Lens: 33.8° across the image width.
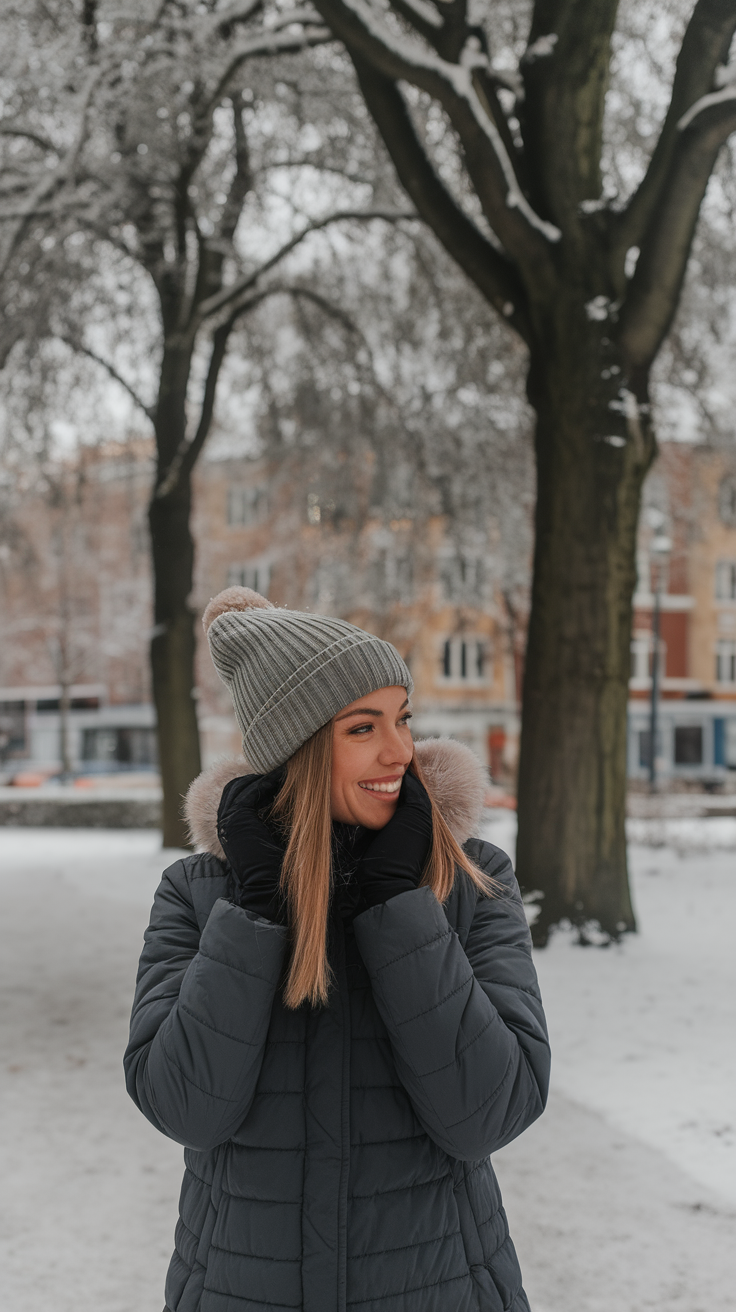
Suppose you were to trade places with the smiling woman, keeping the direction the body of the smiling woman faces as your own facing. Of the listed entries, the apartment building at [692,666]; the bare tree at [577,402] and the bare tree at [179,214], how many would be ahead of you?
0

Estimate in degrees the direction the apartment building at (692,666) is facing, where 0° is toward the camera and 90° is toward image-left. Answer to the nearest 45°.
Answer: approximately 0°

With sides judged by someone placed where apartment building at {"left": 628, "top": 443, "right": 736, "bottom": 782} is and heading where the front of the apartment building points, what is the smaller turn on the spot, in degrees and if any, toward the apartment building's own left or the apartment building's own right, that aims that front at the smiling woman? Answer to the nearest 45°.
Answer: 0° — it already faces them

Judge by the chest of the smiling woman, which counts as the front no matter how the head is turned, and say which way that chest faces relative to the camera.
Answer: toward the camera

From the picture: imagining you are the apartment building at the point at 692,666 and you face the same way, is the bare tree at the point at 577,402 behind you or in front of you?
in front

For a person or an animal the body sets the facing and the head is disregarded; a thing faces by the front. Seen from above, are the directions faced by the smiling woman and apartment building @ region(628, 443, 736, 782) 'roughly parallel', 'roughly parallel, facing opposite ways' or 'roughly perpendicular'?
roughly parallel

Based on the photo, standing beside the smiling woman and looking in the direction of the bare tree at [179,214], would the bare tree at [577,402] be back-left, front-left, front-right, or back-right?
front-right

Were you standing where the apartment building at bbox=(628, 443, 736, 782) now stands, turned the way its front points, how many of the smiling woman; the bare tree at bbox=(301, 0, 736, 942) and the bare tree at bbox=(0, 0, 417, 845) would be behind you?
0

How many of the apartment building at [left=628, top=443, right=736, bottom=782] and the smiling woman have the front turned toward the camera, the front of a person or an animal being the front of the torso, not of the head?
2

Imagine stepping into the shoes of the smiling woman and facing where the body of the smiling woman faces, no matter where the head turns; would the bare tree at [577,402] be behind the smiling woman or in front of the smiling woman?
behind

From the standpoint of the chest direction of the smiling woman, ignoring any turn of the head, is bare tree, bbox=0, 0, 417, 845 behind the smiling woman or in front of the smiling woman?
behind

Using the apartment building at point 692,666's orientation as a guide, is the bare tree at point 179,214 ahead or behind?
ahead
